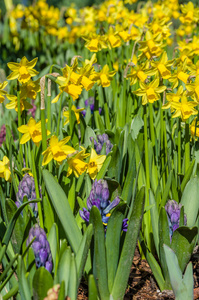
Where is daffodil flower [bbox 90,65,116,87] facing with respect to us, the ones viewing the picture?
facing the viewer

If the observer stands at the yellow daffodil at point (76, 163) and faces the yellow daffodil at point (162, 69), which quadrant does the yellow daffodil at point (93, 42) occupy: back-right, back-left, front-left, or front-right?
front-left
